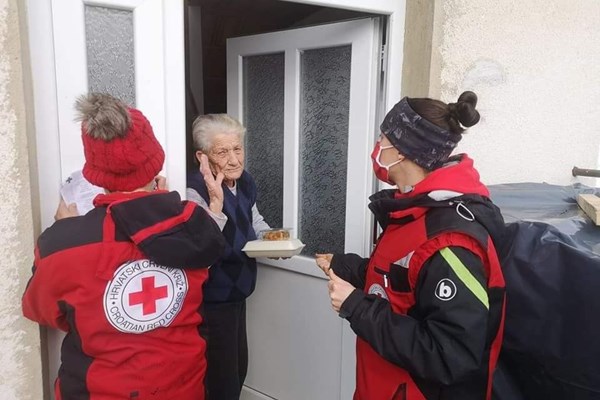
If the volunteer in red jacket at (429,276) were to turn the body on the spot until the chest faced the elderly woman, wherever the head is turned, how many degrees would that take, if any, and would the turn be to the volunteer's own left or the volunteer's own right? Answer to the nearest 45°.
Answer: approximately 45° to the volunteer's own right

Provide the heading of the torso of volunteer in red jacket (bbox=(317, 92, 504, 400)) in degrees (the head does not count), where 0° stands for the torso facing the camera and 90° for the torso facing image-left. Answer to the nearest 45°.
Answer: approximately 90°

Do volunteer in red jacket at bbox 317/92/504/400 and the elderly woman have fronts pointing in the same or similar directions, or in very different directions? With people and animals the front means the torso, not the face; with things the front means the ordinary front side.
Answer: very different directions

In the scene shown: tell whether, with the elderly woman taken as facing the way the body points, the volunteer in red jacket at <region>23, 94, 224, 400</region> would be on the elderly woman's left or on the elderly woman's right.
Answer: on the elderly woman's right

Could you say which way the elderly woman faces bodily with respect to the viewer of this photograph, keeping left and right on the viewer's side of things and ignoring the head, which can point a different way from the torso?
facing the viewer and to the right of the viewer

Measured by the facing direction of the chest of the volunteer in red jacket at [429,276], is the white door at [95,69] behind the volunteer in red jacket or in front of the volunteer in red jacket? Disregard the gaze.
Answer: in front

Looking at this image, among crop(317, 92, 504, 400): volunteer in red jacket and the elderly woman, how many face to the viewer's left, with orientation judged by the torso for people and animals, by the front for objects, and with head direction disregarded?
1

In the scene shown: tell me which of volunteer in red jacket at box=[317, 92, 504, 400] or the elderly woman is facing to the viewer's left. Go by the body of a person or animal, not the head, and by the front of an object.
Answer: the volunteer in red jacket

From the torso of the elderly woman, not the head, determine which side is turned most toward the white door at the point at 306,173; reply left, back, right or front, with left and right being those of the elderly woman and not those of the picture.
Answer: left

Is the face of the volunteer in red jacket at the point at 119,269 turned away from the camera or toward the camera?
away from the camera

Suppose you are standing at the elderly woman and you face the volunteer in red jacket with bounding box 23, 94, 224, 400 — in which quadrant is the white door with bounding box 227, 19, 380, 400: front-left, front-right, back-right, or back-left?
back-left
